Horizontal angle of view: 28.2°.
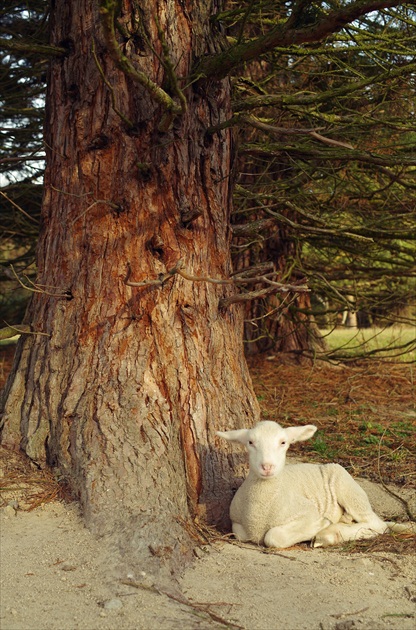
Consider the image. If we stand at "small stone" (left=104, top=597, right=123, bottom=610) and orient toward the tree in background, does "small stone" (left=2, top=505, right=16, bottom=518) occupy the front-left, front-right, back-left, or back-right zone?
front-left

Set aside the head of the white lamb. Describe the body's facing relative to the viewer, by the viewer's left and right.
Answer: facing the viewer and to the left of the viewer

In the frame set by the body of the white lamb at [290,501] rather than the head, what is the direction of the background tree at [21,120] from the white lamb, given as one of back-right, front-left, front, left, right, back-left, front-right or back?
right

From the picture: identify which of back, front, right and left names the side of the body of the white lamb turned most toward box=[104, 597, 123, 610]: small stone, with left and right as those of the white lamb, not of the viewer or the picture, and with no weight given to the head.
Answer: front

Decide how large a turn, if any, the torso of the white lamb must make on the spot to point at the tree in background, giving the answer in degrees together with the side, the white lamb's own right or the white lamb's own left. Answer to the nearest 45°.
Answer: approximately 135° to the white lamb's own right

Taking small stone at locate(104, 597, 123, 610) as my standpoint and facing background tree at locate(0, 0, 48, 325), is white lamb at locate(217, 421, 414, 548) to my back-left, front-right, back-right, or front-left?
front-right

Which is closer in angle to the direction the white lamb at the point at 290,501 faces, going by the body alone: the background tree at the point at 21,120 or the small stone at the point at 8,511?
the small stone

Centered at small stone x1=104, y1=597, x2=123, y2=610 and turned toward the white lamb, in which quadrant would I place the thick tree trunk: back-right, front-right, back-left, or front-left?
front-left
